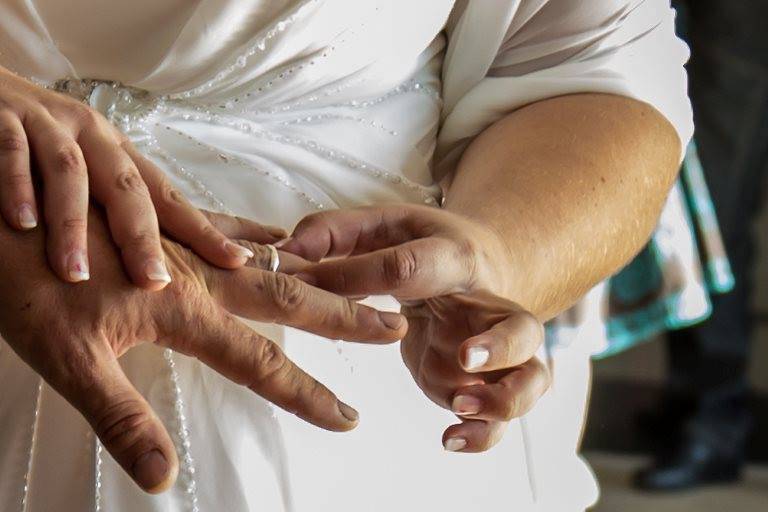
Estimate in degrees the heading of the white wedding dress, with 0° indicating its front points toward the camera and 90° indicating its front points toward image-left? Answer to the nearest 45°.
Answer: approximately 45°
